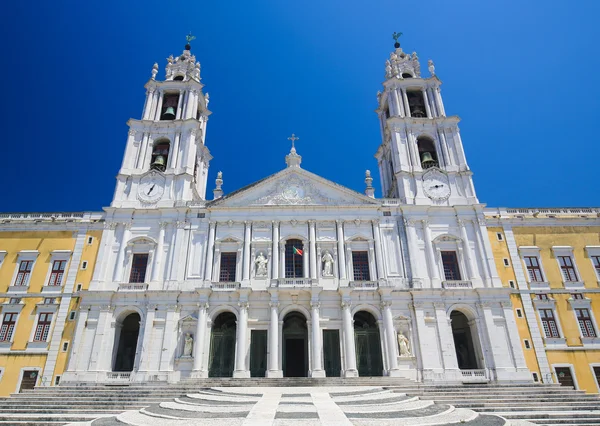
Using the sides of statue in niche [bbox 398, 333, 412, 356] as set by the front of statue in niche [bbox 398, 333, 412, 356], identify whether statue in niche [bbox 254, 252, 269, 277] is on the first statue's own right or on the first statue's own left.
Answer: on the first statue's own right

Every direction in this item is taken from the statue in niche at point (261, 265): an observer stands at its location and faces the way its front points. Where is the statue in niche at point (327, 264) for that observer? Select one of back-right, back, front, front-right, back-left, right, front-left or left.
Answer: left

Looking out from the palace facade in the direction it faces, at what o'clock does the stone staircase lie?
The stone staircase is roughly at 12 o'clock from the palace facade.

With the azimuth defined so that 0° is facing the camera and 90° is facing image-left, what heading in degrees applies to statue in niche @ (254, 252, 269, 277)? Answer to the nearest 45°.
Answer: approximately 0°

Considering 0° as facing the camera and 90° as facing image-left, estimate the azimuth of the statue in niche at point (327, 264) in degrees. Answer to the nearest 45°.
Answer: approximately 0°
